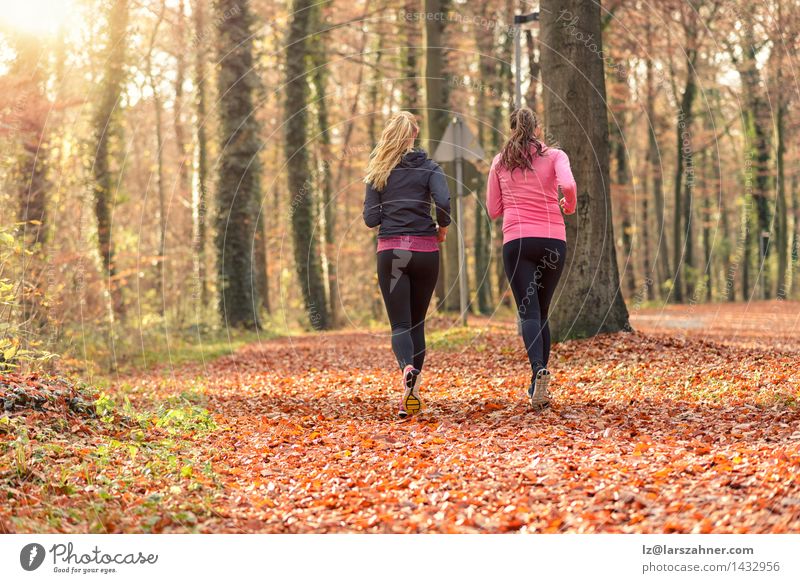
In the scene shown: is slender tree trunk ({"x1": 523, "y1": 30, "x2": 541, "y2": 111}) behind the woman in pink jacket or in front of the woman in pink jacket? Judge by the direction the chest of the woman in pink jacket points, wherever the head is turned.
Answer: in front

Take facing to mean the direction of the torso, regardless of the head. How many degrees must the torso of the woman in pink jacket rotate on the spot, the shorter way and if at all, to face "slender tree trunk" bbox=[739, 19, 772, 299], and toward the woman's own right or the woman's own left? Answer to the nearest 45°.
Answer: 0° — they already face it

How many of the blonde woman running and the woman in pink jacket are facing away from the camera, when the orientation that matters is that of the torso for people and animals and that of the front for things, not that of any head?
2

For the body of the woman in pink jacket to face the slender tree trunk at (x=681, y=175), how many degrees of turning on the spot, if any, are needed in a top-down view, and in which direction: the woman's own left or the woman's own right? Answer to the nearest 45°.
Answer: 0° — they already face it

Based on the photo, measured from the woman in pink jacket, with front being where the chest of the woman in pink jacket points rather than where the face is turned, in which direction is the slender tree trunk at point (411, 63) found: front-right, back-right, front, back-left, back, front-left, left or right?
front

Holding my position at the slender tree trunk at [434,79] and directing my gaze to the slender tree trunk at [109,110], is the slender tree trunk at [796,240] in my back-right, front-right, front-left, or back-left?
back-right

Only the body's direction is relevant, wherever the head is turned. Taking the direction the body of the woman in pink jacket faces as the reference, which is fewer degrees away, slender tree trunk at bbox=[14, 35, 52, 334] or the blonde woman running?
the slender tree trunk

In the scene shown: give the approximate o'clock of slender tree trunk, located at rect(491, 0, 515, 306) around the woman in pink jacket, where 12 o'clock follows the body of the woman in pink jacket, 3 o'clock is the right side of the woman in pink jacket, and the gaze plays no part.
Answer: The slender tree trunk is roughly at 12 o'clock from the woman in pink jacket.

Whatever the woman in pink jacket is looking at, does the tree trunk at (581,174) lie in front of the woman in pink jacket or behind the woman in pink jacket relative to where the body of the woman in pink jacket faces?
in front

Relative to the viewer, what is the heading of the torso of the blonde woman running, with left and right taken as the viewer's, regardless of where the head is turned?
facing away from the viewer

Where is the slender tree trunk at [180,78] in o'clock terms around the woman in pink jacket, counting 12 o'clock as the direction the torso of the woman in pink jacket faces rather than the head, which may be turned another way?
The slender tree trunk is roughly at 11 o'clock from the woman in pink jacket.

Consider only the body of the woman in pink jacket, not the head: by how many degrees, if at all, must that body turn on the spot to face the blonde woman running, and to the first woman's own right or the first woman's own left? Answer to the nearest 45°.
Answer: approximately 90° to the first woman's own left

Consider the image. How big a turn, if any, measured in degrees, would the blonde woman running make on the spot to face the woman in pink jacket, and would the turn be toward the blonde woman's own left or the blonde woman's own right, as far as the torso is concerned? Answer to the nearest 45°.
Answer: approximately 90° to the blonde woman's own right

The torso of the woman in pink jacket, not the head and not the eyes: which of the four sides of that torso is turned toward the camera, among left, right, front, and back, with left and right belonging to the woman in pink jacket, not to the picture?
back

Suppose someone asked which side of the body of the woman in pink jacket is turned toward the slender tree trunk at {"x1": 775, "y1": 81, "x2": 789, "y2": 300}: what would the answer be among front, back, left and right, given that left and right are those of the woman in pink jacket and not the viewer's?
front

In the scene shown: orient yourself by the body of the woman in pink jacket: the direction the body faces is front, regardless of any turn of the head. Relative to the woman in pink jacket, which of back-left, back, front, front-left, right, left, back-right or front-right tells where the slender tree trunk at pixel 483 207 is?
front
